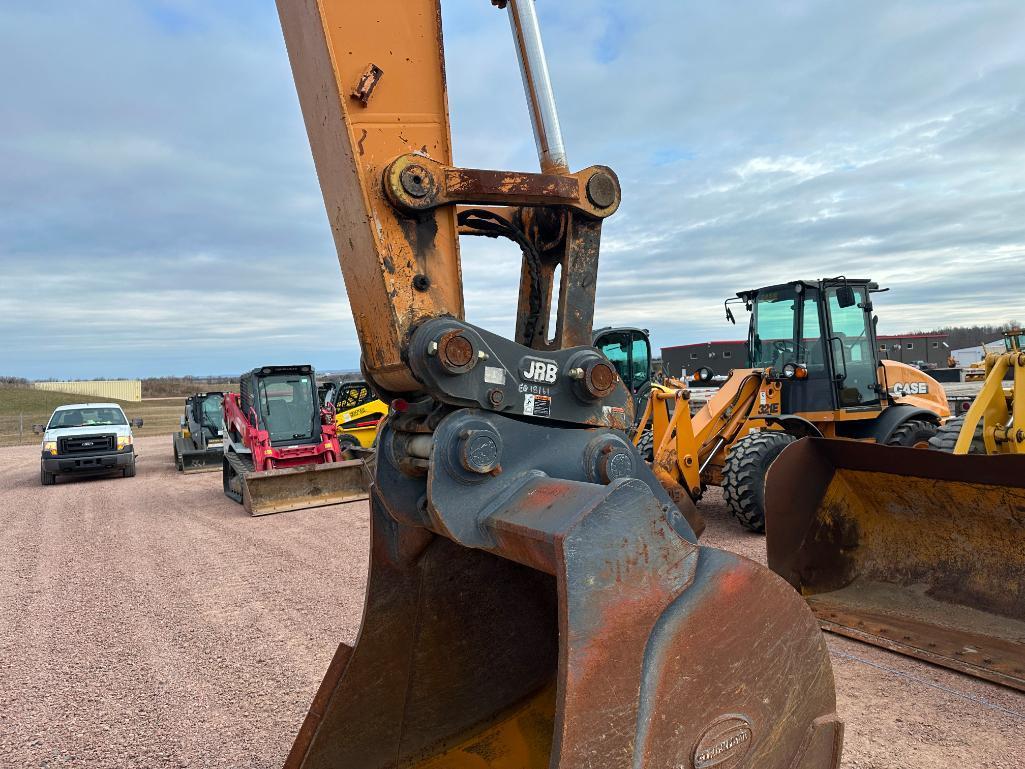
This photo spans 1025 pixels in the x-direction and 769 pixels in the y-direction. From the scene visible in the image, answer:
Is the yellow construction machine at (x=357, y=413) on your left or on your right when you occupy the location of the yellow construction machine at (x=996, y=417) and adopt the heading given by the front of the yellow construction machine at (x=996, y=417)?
on your right

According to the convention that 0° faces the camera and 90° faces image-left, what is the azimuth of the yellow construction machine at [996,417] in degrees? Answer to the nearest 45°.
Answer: approximately 45°

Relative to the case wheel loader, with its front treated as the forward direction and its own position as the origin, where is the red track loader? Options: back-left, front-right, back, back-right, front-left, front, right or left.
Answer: front-right

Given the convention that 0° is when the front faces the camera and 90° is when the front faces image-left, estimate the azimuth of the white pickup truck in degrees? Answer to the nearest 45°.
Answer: approximately 0°

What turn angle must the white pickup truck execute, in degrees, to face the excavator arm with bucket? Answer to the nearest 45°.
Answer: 0° — it already faces it

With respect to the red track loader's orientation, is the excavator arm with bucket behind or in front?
in front

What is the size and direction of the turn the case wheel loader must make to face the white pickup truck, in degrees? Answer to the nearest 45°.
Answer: approximately 45° to its right

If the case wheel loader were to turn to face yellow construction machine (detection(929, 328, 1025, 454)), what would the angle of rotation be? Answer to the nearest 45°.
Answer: approximately 90° to its left

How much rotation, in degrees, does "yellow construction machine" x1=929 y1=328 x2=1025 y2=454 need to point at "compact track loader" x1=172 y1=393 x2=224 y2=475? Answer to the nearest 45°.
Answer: approximately 45° to its right

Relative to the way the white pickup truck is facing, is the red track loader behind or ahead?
ahead

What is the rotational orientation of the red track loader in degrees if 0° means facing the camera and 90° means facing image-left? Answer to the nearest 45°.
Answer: approximately 315°

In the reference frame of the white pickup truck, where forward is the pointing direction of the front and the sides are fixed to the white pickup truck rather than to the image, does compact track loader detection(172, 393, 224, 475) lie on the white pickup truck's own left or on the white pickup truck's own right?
on the white pickup truck's own left
